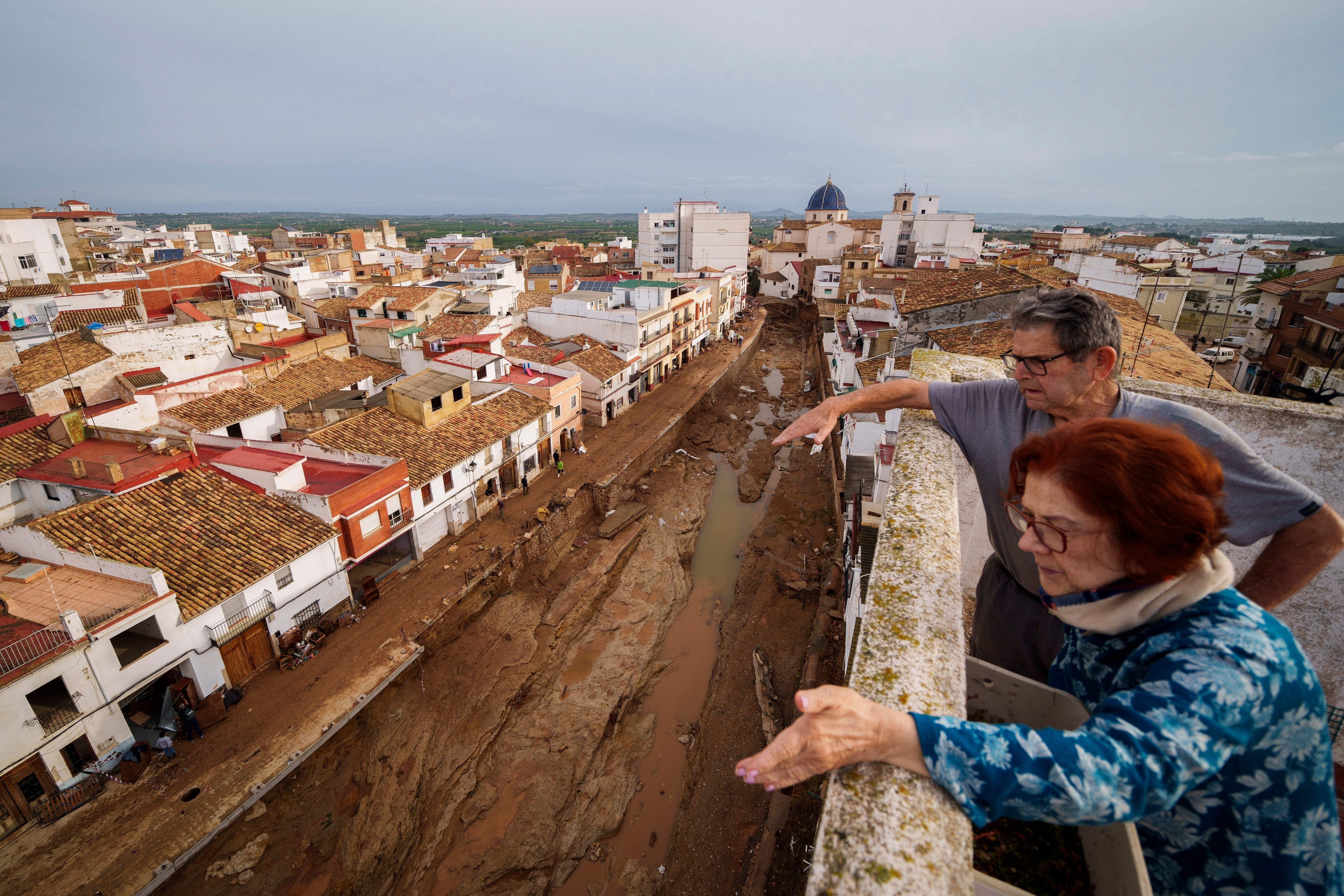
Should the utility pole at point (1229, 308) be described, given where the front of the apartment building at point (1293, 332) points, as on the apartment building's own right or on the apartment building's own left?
on the apartment building's own right

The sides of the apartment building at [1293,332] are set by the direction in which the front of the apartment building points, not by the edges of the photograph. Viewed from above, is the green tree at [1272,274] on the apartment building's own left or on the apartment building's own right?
on the apartment building's own right

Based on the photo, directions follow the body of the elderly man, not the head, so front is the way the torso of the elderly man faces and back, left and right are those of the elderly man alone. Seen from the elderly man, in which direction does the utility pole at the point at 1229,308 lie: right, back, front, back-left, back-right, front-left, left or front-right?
back-right

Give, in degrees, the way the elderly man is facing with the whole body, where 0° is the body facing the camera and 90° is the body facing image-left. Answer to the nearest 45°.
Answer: approximately 45°

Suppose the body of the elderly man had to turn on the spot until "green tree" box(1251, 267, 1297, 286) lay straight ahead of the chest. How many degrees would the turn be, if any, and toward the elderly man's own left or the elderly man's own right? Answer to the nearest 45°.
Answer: approximately 135° to the elderly man's own right

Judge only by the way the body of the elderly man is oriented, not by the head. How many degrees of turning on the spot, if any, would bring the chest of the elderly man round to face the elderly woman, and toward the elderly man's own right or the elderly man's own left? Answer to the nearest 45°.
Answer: approximately 45° to the elderly man's own left

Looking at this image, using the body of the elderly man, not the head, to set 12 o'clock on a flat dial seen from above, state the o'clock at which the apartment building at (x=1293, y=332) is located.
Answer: The apartment building is roughly at 5 o'clock from the elderly man.

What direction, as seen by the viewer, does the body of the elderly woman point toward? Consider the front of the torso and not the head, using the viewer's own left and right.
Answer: facing to the left of the viewer
